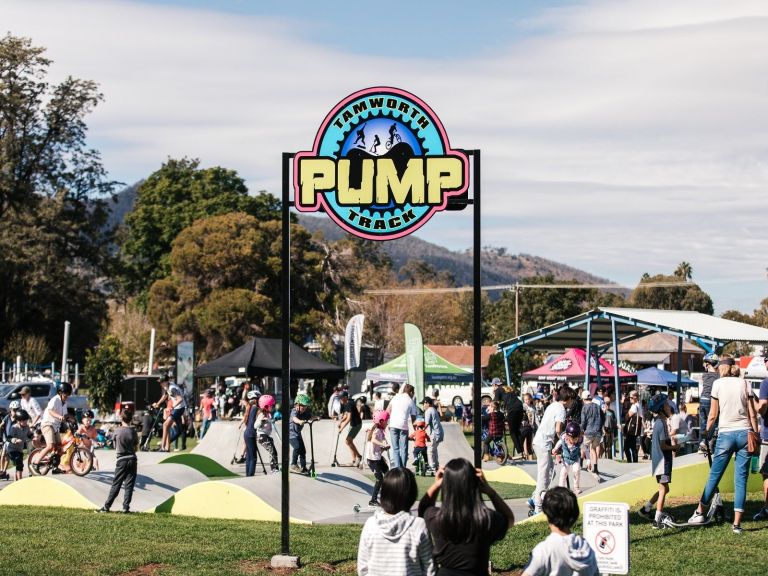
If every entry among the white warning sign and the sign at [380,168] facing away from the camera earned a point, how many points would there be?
0

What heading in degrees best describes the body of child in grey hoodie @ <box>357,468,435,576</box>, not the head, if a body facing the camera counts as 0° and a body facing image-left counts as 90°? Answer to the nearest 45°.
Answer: approximately 180°

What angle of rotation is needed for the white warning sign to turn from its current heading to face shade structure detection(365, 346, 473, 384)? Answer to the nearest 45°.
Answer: approximately 180°

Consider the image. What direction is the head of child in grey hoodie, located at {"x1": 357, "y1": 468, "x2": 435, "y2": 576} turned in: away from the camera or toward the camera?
away from the camera

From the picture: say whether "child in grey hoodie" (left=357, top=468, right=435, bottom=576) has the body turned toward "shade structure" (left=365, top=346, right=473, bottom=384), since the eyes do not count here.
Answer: yes

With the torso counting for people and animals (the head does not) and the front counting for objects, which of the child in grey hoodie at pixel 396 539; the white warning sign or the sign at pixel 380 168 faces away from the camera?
the child in grey hoodie

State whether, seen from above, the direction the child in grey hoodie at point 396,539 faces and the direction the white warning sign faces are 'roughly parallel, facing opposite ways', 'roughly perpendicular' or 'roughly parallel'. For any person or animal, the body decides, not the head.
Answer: roughly parallel, facing opposite ways

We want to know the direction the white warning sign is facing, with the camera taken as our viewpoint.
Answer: facing the viewer

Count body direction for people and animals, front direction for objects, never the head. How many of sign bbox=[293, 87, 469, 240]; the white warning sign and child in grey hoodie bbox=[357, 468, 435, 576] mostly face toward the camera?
2

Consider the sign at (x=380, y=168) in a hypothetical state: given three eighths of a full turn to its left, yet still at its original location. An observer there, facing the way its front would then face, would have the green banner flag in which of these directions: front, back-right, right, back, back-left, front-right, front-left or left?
front-left

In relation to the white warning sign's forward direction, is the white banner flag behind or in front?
behind

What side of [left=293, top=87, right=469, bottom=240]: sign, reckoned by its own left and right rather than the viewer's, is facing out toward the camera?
front

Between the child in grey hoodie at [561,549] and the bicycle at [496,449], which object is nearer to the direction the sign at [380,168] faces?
the child in grey hoodie

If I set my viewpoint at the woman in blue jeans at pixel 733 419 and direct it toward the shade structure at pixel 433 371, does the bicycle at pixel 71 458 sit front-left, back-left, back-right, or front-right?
front-left

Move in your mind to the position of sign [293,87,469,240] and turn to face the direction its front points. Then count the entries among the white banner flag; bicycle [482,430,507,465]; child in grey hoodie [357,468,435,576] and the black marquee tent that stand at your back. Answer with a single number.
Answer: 3

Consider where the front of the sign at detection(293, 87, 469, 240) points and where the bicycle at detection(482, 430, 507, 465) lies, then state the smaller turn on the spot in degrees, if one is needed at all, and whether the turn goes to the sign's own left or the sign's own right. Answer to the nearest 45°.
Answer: approximately 180°
